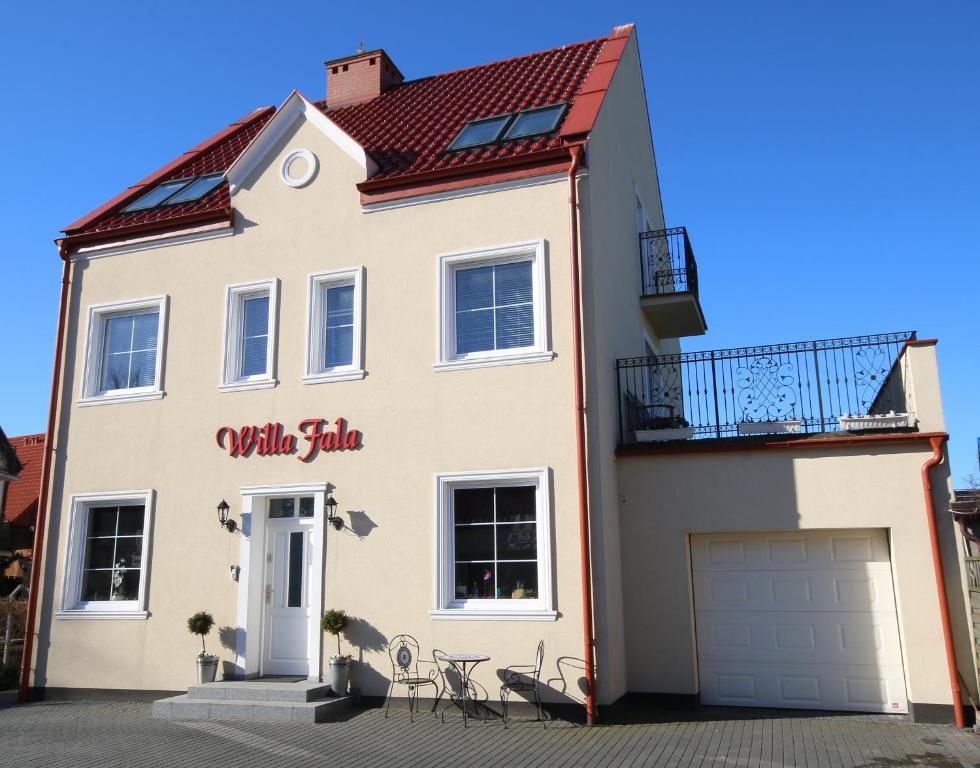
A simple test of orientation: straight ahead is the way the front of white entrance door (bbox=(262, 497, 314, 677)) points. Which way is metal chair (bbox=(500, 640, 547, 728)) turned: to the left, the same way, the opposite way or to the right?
to the right

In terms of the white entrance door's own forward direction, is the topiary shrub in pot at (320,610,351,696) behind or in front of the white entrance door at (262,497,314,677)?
in front

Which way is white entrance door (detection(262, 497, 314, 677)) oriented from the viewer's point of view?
toward the camera

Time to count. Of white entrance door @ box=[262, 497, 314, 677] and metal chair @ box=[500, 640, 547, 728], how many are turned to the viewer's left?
1

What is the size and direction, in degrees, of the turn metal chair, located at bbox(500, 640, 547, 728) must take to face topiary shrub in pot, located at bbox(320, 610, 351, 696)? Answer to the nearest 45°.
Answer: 0° — it already faces it

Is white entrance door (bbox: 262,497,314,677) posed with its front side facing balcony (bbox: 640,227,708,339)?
no

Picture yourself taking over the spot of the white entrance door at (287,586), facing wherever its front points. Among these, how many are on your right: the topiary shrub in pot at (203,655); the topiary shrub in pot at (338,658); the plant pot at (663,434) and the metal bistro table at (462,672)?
1

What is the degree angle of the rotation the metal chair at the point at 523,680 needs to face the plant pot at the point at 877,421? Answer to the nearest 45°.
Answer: approximately 180°

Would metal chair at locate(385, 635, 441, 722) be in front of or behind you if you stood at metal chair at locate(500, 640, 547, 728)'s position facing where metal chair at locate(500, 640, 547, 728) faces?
in front

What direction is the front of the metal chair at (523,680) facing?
to the viewer's left

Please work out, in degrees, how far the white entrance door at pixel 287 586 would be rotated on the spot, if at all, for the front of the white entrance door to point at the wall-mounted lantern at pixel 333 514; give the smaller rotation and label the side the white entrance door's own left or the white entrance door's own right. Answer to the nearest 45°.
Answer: approximately 45° to the white entrance door's own left

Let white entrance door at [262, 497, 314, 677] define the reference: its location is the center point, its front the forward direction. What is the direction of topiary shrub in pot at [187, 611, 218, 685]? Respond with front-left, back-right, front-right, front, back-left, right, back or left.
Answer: right

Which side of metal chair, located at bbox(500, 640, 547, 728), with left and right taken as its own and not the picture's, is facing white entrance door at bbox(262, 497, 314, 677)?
front
